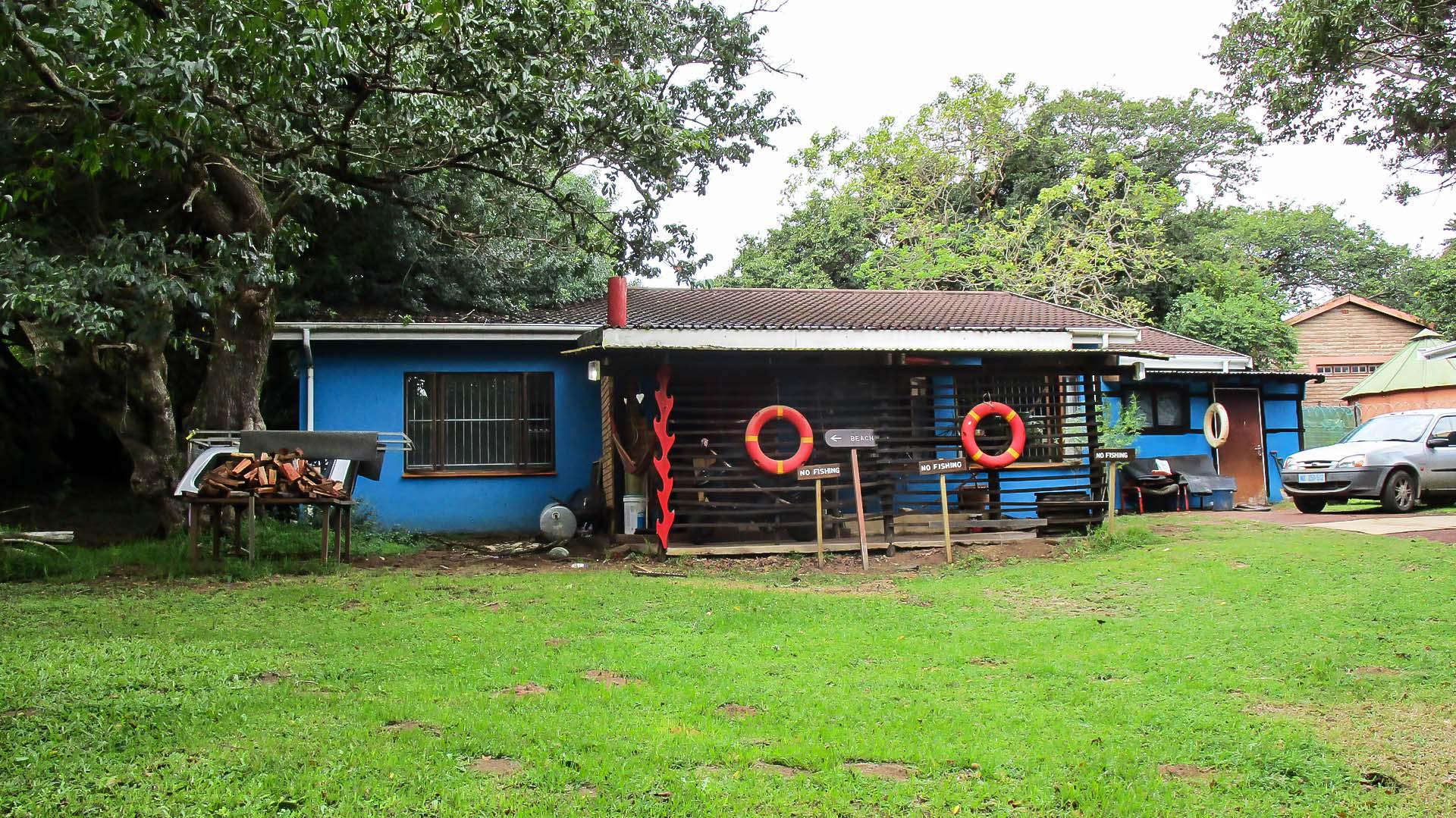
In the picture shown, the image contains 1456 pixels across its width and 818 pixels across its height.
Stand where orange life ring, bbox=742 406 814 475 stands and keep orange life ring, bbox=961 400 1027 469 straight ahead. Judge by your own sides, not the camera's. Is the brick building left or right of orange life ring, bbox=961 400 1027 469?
left

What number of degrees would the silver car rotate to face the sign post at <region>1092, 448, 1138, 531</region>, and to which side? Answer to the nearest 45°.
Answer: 0° — it already faces it

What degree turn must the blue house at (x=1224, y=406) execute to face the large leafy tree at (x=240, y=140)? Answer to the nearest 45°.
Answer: approximately 45° to its right

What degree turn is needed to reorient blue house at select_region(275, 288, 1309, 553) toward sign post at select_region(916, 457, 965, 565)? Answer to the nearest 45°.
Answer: approximately 45° to its left

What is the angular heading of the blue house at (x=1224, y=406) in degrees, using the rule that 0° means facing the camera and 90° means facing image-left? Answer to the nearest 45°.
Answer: approximately 0°

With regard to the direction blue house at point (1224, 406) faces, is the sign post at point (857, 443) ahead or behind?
ahead

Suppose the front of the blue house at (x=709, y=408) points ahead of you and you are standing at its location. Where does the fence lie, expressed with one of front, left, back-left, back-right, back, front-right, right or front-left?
back-left

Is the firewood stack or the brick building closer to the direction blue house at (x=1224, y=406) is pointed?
the firewood stack

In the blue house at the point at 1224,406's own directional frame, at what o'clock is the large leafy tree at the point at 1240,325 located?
The large leafy tree is roughly at 6 o'clock from the blue house.
